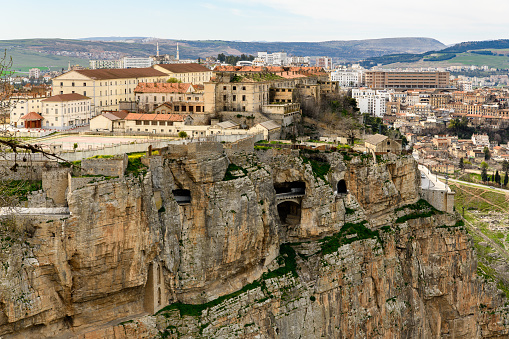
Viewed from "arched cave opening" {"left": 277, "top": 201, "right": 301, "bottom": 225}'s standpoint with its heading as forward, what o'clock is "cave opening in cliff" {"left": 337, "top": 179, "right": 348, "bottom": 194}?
The cave opening in cliff is roughly at 8 o'clock from the arched cave opening.

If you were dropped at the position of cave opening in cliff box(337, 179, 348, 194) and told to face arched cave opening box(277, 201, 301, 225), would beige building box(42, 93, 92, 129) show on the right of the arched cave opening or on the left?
right

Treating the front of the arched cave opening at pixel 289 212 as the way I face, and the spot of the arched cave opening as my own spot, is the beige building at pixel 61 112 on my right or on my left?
on my right

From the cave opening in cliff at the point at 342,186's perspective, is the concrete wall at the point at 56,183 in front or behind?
in front

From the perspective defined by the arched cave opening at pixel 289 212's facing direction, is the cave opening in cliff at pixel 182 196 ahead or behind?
ahead

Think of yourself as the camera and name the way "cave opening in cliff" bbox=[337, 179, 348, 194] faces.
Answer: facing the viewer

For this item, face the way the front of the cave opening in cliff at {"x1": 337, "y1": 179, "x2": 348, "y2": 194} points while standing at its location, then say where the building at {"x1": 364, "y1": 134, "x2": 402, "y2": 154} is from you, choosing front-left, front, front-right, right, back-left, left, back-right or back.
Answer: back-left

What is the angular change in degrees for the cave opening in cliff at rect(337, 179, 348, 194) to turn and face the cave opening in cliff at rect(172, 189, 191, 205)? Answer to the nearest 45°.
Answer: approximately 45° to its right

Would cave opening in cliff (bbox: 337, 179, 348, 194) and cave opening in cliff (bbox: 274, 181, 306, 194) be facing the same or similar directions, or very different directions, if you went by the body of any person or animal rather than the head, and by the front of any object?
same or similar directions

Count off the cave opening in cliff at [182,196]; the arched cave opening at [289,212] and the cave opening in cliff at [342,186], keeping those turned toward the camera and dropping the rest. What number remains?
3

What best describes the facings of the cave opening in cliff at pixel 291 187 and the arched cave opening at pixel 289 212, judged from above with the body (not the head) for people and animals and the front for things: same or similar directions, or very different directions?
same or similar directions

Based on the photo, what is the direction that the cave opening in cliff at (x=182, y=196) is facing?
toward the camera

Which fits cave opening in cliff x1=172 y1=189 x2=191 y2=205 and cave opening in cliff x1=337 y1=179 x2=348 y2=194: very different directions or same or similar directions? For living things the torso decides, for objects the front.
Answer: same or similar directions

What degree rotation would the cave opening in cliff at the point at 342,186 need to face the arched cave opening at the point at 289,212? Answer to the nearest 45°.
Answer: approximately 45° to its right

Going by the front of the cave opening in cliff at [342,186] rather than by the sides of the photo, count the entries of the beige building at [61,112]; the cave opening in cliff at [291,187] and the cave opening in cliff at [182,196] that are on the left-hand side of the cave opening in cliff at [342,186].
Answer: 0

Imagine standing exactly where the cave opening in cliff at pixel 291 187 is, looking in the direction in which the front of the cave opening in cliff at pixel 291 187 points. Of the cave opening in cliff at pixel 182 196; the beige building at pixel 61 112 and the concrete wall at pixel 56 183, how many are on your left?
0

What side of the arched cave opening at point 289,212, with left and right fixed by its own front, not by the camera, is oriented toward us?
front
